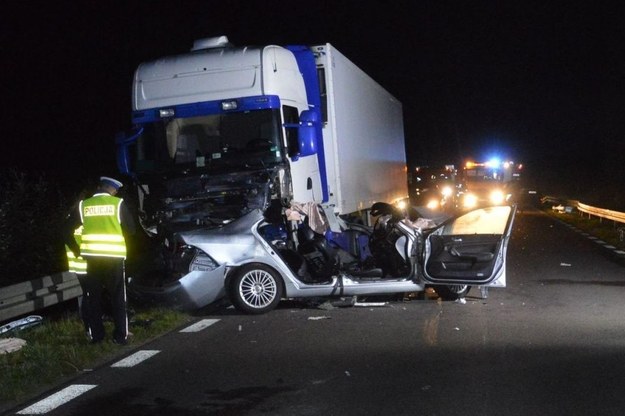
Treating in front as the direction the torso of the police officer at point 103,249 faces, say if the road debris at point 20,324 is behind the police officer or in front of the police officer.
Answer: in front

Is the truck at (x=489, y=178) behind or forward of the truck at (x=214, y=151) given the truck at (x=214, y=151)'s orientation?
behind

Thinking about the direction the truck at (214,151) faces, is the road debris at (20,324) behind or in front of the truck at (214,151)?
in front

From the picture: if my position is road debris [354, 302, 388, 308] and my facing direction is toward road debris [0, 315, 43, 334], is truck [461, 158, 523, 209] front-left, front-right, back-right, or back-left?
back-right

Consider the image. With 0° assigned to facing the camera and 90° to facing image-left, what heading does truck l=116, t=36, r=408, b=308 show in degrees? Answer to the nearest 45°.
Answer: approximately 45°
